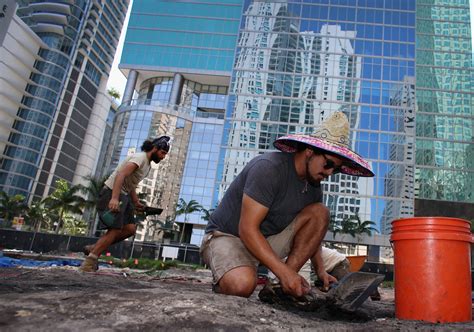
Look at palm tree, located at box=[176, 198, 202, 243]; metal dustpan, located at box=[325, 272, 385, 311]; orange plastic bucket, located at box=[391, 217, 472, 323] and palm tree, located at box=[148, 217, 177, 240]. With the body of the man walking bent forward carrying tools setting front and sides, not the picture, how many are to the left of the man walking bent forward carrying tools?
2

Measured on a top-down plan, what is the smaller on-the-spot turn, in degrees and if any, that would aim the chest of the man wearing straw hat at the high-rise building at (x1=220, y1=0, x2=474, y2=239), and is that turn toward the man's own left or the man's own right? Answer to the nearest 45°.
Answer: approximately 135° to the man's own left

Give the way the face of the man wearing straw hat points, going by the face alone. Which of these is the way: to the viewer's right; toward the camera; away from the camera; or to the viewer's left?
to the viewer's right

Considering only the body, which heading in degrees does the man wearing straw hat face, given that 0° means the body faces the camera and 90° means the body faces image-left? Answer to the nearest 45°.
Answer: approximately 315°

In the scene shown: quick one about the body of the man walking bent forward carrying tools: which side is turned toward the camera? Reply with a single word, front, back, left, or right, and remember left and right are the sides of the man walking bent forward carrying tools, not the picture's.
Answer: right
